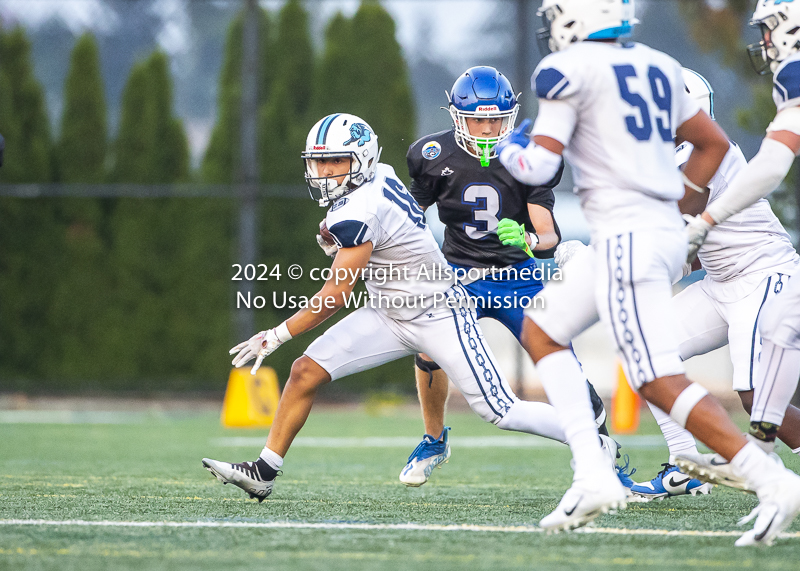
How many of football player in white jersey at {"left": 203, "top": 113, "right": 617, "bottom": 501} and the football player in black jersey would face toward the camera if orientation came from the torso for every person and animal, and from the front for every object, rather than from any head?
1

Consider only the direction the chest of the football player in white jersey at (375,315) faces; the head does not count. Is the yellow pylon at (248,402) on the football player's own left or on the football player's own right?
on the football player's own right

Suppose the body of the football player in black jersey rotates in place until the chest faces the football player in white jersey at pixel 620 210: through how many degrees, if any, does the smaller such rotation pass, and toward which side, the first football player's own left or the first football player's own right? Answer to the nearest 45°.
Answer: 0° — they already face them

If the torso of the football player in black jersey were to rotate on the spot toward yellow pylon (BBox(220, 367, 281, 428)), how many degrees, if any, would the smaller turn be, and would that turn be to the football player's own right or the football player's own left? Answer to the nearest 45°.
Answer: approximately 135° to the football player's own right

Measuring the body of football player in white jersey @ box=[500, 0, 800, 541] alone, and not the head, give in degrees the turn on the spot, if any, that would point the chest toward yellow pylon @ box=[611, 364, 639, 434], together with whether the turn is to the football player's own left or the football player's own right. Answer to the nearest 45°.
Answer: approximately 45° to the football player's own right

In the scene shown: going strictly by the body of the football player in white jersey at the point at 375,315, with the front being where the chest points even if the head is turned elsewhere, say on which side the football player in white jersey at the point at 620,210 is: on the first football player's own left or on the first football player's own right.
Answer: on the first football player's own left

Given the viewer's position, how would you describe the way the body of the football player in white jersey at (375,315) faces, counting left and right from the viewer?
facing to the left of the viewer

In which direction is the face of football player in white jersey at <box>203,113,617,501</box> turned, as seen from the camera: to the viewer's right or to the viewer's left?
to the viewer's left

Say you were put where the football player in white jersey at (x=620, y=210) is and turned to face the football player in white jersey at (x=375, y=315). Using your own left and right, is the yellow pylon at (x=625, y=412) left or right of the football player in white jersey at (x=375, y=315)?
right

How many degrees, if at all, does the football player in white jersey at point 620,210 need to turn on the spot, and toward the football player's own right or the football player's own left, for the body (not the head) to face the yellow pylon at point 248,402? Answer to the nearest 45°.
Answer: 0° — they already face it

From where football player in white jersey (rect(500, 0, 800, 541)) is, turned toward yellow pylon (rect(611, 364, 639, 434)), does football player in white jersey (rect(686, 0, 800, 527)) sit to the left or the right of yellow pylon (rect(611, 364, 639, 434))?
right

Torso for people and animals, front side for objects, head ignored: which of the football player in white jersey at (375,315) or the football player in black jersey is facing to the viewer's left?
the football player in white jersey

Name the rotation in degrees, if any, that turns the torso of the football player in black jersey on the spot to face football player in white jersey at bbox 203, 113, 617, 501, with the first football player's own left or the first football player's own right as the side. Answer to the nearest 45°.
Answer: approximately 45° to the first football player's own right
